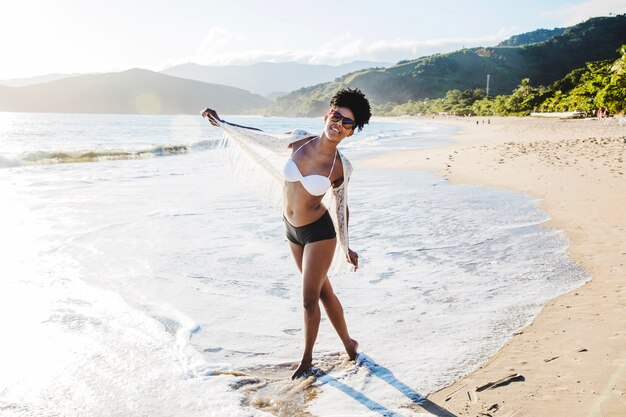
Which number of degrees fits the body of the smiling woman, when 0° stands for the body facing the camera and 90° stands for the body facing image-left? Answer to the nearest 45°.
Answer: approximately 45°

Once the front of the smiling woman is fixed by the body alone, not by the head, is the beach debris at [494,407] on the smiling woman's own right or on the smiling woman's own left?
on the smiling woman's own left
